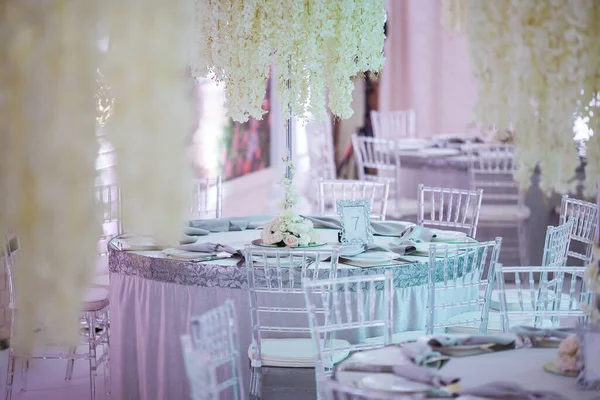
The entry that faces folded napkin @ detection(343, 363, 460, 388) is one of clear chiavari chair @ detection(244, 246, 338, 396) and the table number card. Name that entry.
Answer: the table number card

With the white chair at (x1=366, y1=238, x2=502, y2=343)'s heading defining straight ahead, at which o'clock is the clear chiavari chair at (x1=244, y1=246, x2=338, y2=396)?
The clear chiavari chair is roughly at 10 o'clock from the white chair.

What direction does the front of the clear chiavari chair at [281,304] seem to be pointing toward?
away from the camera

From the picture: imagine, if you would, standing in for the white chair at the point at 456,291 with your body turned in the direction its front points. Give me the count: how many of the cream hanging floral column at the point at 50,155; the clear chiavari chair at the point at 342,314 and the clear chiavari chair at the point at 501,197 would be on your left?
2

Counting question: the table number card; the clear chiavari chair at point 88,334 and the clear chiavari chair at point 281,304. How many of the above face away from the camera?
1

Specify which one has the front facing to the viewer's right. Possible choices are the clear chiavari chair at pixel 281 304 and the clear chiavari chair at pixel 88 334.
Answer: the clear chiavari chair at pixel 88 334

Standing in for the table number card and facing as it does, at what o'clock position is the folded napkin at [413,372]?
The folded napkin is roughly at 12 o'clock from the table number card.

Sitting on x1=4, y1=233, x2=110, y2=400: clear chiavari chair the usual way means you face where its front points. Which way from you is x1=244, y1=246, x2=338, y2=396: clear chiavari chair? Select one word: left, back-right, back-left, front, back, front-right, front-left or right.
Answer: front-right

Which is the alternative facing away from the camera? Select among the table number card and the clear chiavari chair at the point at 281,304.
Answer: the clear chiavari chair

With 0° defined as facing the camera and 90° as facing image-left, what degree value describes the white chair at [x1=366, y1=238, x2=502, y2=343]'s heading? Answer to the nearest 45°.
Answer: approximately 135°

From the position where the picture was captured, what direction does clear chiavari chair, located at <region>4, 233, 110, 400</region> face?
facing to the right of the viewer

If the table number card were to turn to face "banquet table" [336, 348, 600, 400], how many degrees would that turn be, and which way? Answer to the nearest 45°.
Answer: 0° — it already faces it

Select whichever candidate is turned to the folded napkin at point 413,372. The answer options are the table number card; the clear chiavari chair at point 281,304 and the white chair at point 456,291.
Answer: the table number card

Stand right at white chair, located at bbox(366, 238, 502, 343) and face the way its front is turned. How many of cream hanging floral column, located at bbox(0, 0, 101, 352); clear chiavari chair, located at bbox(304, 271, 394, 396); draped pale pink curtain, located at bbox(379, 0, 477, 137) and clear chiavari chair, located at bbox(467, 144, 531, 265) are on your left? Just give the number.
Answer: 2

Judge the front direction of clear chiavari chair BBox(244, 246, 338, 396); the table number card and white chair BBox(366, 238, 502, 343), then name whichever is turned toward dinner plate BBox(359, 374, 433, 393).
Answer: the table number card

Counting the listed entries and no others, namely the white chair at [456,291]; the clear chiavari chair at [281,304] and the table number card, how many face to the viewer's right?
0

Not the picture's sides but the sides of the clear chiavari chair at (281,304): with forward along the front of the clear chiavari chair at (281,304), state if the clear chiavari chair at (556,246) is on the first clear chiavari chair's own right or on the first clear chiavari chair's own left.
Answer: on the first clear chiavari chair's own right

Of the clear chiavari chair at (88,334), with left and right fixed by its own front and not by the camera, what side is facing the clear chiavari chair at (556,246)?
front

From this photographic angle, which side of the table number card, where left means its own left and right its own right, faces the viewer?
front
